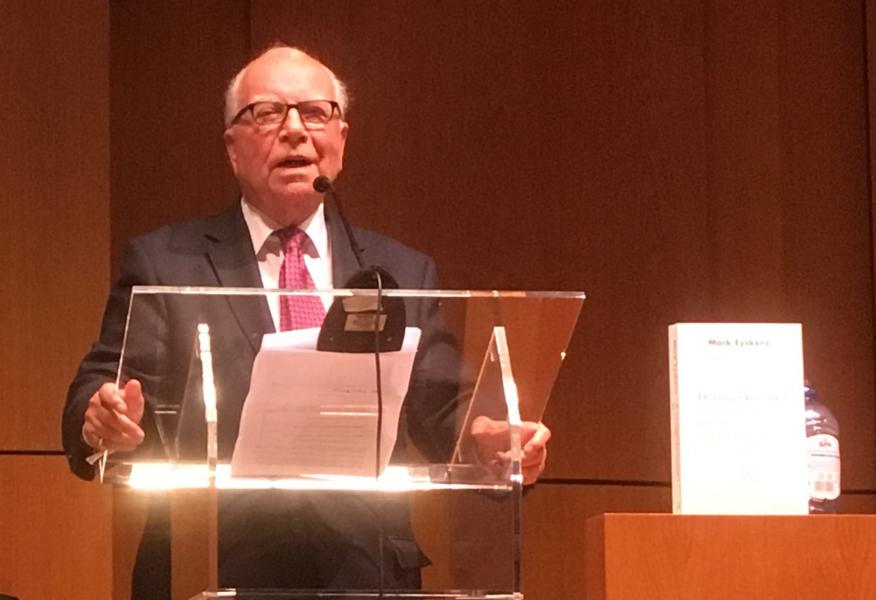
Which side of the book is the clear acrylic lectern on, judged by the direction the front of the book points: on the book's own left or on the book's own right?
on the book's own right

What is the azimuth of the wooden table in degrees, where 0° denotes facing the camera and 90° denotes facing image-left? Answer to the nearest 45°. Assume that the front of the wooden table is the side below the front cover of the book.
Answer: approximately 0°

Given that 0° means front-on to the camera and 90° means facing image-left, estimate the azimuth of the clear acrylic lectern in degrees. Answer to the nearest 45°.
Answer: approximately 0°

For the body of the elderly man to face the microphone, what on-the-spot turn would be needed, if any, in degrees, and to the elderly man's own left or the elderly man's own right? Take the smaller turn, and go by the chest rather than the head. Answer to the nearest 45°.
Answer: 0° — they already face it

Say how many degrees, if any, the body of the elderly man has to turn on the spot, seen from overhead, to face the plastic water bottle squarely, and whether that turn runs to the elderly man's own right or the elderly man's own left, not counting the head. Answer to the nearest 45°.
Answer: approximately 90° to the elderly man's own left

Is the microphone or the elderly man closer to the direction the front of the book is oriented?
the microphone

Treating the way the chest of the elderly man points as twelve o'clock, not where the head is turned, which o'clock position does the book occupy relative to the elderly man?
The book is roughly at 10 o'clock from the elderly man.

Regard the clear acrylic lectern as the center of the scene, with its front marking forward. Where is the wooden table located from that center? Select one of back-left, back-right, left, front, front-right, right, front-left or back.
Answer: left

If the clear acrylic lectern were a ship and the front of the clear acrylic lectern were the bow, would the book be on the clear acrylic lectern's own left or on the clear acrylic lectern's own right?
on the clear acrylic lectern's own left
